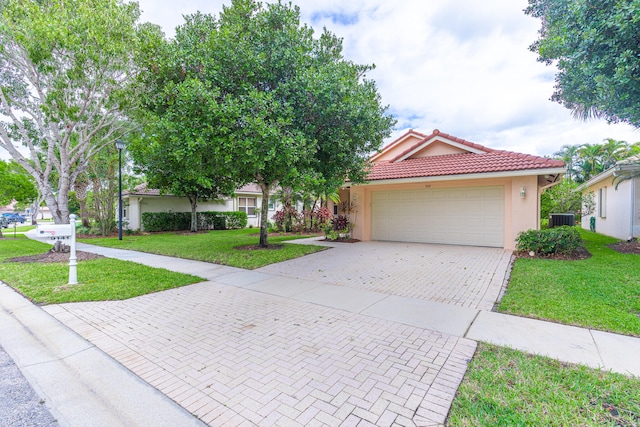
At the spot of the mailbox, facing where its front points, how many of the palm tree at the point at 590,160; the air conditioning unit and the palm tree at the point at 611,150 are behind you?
3

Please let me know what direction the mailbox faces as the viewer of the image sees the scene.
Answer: facing to the left of the viewer

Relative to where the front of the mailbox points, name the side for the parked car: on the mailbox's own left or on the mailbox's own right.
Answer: on the mailbox's own right

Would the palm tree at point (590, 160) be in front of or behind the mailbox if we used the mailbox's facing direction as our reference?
behind

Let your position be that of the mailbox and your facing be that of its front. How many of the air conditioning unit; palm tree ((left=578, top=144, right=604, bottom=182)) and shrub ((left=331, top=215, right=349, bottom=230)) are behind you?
3

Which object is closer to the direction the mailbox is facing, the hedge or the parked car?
the parked car

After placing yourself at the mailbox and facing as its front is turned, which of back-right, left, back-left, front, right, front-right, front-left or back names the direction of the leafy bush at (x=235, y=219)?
back-right

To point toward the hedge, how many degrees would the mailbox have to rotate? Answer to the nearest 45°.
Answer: approximately 135° to its right

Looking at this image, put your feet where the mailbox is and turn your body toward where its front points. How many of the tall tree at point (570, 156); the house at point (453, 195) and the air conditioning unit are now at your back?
3

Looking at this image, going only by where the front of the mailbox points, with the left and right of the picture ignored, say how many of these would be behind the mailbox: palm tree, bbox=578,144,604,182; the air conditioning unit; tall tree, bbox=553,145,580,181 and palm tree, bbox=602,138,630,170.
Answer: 4
